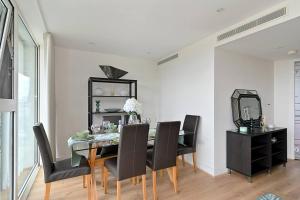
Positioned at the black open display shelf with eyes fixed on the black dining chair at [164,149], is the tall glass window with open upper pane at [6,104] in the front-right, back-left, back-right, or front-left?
front-right

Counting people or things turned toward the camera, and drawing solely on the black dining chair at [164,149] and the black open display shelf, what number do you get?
1

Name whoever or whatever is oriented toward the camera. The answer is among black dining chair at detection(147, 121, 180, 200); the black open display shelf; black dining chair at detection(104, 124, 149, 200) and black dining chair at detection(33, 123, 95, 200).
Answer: the black open display shelf

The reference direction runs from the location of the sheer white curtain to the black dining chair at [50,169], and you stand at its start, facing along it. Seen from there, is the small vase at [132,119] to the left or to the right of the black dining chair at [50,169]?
left

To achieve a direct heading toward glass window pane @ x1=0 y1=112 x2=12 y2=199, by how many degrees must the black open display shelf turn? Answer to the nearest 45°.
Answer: approximately 45° to its right

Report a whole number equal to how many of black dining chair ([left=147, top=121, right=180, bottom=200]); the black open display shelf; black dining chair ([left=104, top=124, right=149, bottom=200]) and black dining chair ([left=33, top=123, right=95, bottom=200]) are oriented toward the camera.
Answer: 1

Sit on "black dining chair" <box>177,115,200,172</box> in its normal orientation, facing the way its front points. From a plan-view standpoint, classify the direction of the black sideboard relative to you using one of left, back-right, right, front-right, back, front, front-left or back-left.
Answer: back-left

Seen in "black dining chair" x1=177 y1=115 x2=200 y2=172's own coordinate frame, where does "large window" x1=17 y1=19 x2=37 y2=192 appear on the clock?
The large window is roughly at 1 o'clock from the black dining chair.

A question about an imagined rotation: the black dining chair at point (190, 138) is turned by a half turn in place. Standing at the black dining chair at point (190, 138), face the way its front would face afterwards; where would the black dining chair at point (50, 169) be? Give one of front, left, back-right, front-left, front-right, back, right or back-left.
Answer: back

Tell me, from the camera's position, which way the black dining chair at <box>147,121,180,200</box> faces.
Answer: facing away from the viewer and to the left of the viewer

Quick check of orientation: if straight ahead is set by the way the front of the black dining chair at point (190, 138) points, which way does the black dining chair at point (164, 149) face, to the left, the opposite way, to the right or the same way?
to the right

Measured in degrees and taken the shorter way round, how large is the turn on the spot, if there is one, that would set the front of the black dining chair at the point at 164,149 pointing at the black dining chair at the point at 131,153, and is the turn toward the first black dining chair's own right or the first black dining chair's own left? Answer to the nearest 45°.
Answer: approximately 90° to the first black dining chair's own left

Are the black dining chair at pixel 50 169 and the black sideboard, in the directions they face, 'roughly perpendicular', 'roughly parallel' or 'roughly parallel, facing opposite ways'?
roughly perpendicular

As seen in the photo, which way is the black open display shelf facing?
toward the camera
